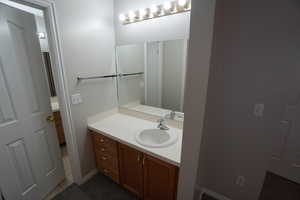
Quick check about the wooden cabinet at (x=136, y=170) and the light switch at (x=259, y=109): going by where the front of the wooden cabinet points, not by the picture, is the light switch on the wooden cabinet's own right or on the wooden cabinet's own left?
on the wooden cabinet's own left

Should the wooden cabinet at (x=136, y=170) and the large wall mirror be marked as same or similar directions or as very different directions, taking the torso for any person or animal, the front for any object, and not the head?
same or similar directions

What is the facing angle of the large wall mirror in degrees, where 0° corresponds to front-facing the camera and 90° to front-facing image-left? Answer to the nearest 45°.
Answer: approximately 45°

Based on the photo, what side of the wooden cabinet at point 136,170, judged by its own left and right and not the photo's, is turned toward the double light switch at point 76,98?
right

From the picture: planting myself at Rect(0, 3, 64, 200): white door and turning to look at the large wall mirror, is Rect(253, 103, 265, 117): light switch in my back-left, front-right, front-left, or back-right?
front-right

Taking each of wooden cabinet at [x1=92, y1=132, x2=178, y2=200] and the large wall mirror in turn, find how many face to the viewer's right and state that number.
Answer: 0

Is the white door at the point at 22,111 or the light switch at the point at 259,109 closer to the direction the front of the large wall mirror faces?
the white door
